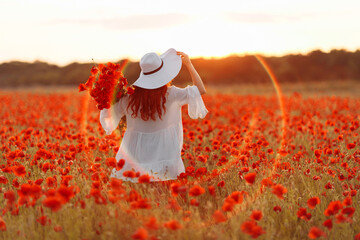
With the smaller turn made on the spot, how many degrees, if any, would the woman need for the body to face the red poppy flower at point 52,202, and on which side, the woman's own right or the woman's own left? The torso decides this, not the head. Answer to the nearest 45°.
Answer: approximately 180°

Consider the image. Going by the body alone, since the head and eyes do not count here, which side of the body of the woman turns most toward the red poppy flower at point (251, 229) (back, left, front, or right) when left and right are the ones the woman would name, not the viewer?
back

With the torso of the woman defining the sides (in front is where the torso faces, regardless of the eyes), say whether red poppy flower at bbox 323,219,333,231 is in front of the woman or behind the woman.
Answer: behind

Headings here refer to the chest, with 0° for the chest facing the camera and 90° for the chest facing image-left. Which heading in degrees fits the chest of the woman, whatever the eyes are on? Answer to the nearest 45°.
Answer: approximately 180°

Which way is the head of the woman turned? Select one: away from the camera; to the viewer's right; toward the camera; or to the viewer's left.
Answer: away from the camera
